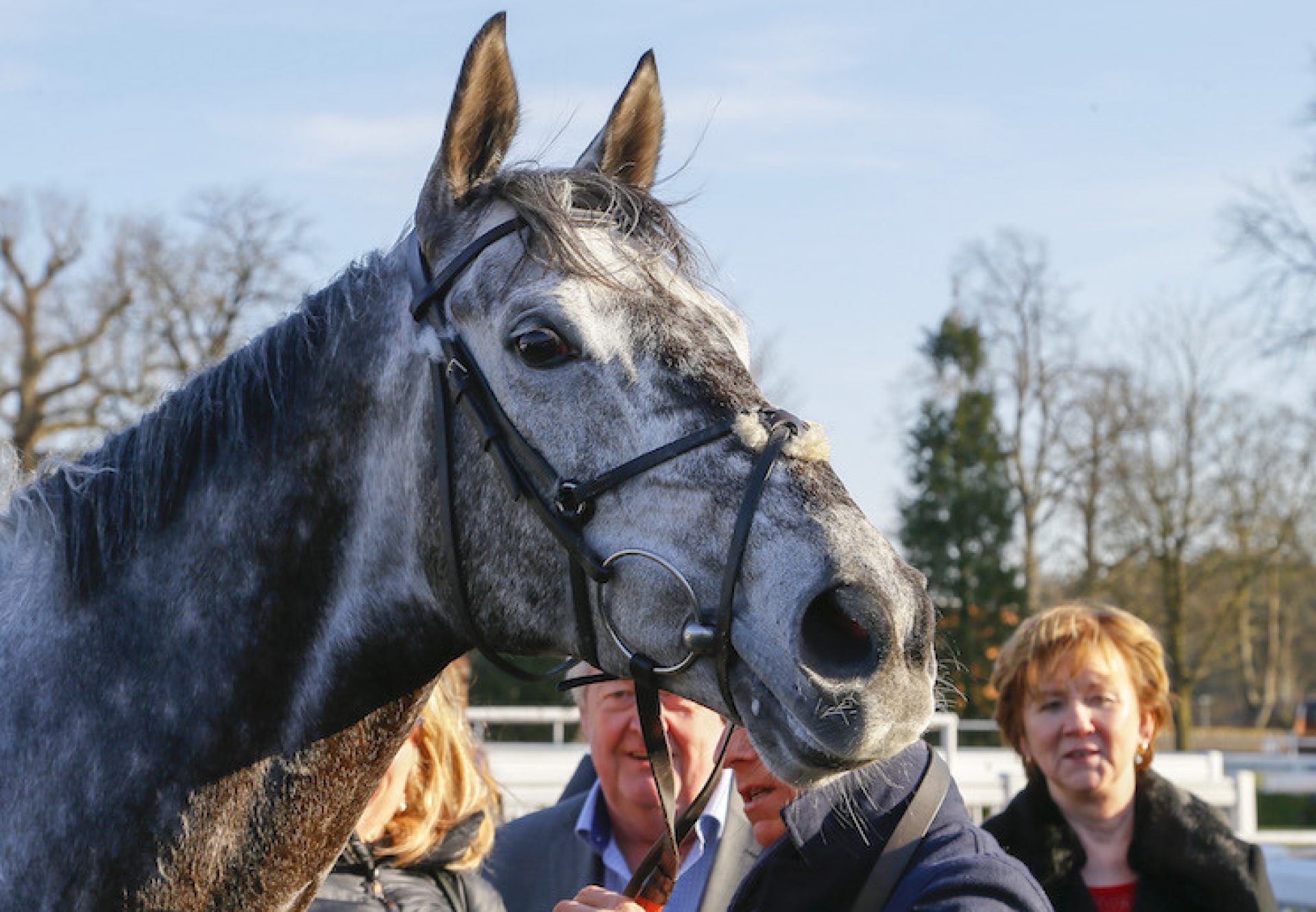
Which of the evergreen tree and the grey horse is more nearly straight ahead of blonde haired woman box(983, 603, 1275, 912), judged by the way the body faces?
the grey horse

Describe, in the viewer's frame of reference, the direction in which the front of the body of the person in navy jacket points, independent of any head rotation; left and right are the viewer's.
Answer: facing to the left of the viewer

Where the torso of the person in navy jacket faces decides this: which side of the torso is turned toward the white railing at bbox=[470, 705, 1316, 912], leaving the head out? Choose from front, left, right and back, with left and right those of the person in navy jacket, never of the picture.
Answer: right

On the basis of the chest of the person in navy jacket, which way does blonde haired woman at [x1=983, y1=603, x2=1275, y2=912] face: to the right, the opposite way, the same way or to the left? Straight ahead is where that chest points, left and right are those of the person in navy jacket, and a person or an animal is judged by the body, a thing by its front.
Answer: to the left

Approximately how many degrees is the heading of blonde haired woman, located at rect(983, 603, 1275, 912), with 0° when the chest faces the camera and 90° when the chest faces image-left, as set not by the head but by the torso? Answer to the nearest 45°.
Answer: approximately 0°

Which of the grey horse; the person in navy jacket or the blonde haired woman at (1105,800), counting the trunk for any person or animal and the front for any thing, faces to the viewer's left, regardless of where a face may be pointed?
the person in navy jacket

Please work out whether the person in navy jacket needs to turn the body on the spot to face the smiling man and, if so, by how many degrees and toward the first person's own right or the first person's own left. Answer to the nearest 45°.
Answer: approximately 45° to the first person's own right

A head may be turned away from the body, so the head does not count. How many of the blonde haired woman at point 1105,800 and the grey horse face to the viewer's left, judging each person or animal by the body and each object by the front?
0

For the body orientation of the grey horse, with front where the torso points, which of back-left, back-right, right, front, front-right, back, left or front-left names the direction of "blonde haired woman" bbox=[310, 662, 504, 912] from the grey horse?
back-left

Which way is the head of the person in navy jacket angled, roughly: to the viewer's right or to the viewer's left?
to the viewer's left

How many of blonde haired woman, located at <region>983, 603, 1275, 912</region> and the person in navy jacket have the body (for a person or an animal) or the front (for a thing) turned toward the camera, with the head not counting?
1

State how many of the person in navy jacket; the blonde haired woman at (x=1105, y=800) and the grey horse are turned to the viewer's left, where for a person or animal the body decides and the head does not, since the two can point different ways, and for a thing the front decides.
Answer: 1

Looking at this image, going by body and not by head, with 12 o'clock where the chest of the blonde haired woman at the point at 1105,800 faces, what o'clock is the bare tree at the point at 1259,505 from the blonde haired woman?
The bare tree is roughly at 6 o'clock from the blonde haired woman.
